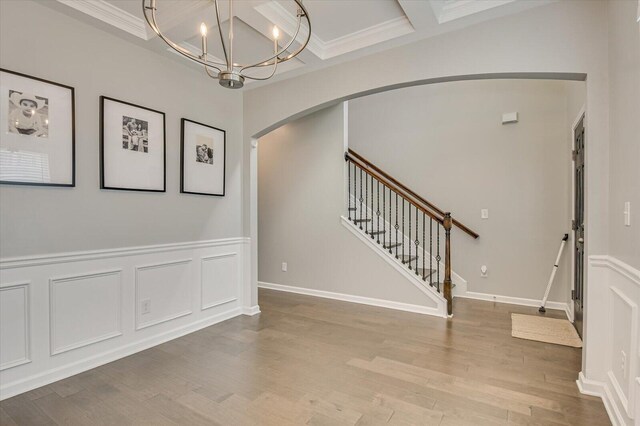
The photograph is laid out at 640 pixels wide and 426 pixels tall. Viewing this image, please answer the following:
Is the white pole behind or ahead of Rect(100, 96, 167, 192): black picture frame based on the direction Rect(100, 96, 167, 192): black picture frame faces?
ahead

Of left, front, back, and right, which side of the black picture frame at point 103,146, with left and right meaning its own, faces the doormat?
front

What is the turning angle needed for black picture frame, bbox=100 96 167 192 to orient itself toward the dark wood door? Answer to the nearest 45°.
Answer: approximately 45° to its left

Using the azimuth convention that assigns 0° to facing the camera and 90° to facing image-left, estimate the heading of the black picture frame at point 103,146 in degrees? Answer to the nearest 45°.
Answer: approximately 315°
